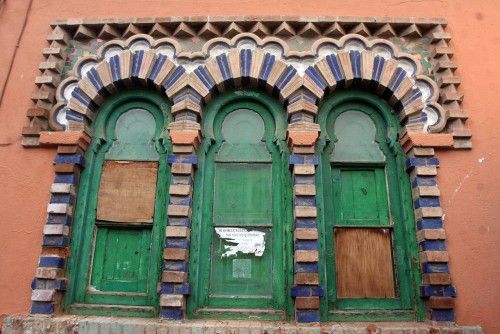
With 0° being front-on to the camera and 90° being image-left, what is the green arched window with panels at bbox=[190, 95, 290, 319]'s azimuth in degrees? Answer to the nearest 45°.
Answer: approximately 0°
